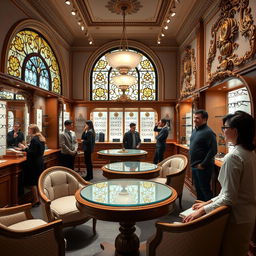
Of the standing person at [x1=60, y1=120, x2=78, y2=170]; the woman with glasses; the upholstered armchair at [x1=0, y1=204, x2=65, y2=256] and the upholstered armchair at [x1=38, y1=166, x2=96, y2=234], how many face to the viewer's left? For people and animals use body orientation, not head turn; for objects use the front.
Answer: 1

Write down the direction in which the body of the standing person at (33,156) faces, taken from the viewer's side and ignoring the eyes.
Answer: to the viewer's left

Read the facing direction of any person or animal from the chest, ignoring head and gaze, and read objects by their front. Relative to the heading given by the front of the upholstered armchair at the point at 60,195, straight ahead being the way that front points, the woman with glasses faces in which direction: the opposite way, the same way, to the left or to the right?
the opposite way

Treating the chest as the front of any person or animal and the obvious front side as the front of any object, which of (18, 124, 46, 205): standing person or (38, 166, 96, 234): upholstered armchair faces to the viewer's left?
the standing person

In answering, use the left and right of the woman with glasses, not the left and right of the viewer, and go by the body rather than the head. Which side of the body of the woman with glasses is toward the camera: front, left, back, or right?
left

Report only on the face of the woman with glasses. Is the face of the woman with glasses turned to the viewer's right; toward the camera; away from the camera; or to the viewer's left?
to the viewer's left

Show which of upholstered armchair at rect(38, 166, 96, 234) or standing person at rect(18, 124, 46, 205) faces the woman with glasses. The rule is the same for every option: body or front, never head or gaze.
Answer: the upholstered armchair

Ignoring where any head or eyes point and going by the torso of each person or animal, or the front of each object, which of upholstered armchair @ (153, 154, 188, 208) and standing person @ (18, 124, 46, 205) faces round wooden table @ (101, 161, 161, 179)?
the upholstered armchair

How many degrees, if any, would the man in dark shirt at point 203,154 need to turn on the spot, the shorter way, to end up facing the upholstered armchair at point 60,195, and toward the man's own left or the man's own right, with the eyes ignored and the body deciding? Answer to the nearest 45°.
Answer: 0° — they already face it

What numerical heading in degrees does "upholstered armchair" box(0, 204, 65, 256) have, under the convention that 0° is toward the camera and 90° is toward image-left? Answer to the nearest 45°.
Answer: approximately 225°
